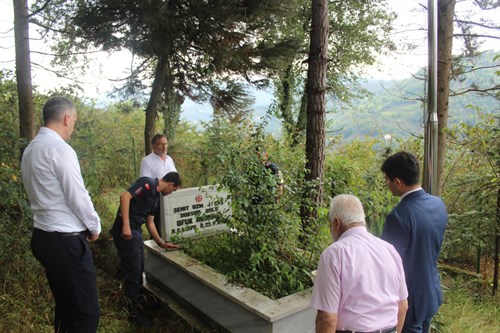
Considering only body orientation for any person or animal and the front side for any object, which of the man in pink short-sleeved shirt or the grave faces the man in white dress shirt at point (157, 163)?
the man in pink short-sleeved shirt

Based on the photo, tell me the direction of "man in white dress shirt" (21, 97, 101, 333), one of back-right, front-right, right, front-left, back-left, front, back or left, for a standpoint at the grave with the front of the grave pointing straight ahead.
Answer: right

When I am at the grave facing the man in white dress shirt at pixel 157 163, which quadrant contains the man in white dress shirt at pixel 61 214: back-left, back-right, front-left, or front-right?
back-left

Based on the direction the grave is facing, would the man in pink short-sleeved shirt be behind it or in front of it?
in front

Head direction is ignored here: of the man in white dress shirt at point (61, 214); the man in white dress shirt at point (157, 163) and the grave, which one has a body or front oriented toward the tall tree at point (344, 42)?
the man in white dress shirt at point (61, 214)

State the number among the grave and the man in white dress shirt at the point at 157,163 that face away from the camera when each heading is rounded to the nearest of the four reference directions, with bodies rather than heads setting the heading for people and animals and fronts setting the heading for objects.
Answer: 0

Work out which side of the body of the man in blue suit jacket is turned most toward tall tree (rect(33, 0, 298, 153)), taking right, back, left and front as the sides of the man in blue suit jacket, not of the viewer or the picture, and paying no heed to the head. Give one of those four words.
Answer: front

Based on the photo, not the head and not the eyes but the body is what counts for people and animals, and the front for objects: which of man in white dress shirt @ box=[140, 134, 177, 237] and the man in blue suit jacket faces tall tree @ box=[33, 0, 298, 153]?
the man in blue suit jacket

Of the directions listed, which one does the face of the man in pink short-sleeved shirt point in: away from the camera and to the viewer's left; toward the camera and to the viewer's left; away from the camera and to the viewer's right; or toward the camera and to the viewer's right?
away from the camera and to the viewer's left

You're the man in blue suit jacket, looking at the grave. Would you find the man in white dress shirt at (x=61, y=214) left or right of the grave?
left

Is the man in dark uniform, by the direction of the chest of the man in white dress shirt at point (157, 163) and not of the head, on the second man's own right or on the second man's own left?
on the second man's own right

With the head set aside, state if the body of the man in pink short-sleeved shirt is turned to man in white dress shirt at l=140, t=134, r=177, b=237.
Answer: yes

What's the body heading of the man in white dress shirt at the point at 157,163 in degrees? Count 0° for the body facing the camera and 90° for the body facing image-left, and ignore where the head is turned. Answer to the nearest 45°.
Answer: approximately 315°

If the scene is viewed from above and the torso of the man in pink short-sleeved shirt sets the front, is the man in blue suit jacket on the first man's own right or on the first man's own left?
on the first man's own right

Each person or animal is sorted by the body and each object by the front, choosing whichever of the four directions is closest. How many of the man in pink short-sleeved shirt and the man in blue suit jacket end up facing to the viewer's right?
0
